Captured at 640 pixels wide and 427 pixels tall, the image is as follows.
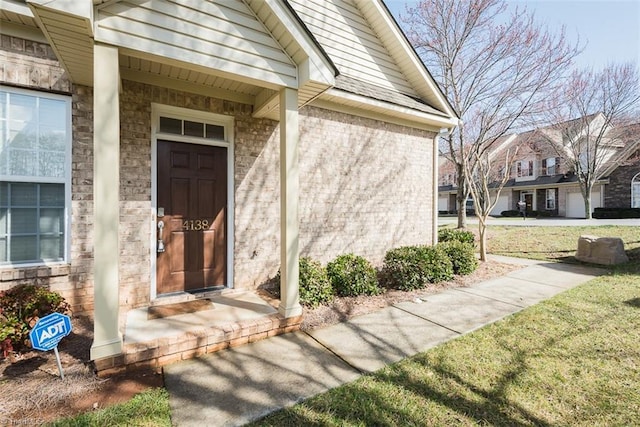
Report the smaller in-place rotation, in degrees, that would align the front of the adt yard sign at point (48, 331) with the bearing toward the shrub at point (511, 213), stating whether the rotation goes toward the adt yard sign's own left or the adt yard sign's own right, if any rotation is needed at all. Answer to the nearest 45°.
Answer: approximately 90° to the adt yard sign's own left

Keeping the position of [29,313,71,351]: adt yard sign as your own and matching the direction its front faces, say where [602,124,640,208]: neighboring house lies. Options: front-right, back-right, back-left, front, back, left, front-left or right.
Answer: left

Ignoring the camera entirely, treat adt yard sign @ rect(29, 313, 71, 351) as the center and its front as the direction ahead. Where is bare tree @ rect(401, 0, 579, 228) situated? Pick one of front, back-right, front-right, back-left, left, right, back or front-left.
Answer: left

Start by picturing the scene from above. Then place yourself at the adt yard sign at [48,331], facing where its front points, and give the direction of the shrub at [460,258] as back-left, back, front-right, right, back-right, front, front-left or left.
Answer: left

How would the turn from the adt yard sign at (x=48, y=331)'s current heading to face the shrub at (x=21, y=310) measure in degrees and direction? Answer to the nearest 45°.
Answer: approximately 180°

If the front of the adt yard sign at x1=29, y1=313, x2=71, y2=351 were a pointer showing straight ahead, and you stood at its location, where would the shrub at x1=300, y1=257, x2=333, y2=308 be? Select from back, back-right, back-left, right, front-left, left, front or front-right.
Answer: left

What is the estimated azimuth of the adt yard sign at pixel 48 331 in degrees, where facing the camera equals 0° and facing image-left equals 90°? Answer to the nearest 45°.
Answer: approximately 0°

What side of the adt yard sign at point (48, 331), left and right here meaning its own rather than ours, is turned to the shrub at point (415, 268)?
left
